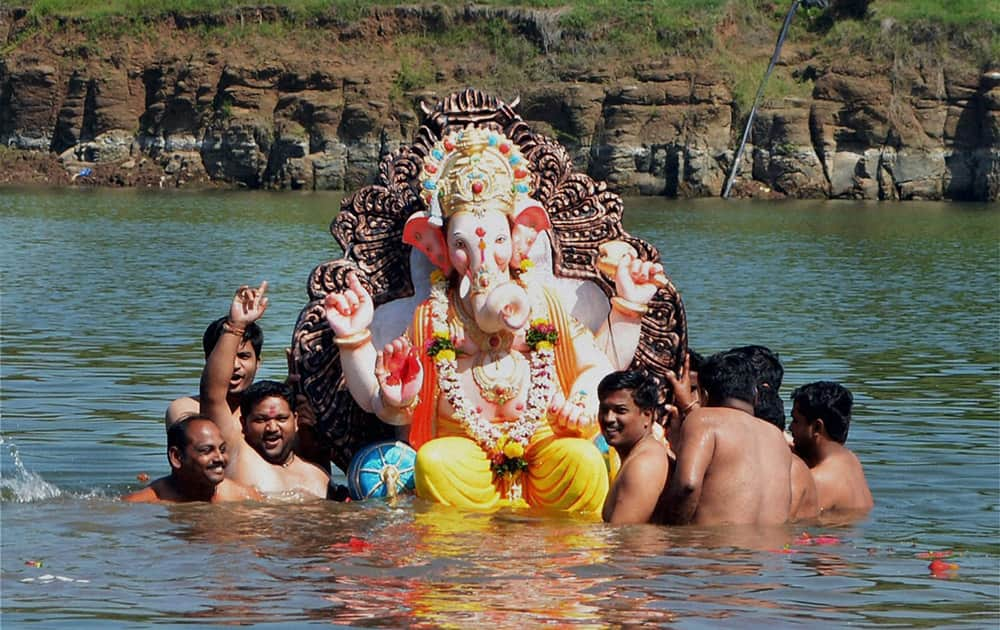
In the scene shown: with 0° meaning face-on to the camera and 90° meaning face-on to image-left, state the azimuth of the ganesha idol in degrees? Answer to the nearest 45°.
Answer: approximately 0°

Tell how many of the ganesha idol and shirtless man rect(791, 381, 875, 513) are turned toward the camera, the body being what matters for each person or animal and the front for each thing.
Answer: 1

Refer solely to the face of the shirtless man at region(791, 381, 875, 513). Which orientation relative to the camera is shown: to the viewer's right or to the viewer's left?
to the viewer's left

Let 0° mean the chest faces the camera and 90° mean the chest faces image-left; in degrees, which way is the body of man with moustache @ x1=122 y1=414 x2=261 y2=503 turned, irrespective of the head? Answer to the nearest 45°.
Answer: approximately 315°

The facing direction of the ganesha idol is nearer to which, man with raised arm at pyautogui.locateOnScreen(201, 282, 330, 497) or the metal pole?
the man with raised arm

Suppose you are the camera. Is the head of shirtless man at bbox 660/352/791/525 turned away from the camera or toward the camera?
away from the camera

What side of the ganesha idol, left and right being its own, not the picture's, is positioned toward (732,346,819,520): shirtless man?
left
